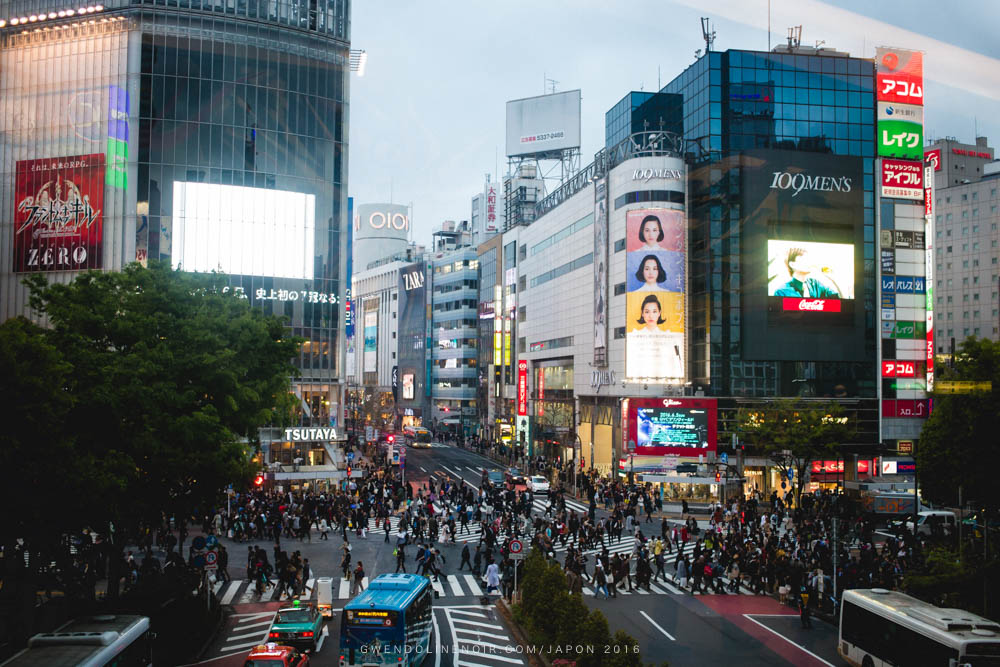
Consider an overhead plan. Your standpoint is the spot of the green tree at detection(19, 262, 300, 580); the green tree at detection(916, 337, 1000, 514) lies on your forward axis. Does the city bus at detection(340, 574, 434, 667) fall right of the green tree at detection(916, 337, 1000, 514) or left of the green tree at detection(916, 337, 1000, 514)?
right

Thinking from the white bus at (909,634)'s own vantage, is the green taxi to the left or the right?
on its right

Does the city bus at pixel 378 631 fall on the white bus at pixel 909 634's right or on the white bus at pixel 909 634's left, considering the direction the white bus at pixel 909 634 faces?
on its right

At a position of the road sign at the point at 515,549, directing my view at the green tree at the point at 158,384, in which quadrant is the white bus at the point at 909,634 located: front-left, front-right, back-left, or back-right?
back-left
